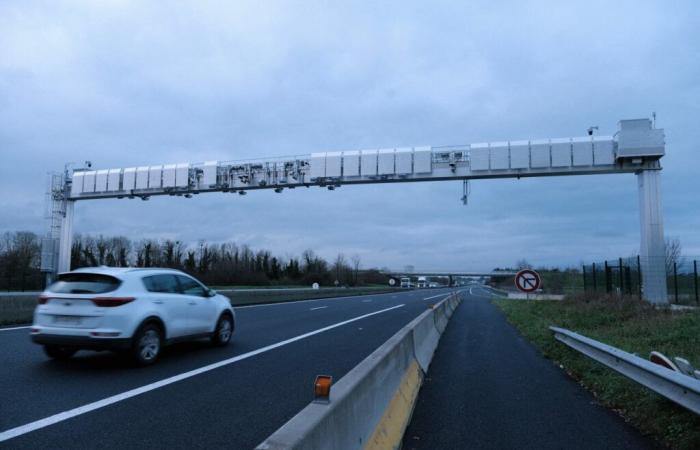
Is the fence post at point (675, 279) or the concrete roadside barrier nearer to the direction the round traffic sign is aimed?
the concrete roadside barrier

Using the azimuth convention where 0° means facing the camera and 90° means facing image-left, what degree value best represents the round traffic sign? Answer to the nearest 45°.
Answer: approximately 0°

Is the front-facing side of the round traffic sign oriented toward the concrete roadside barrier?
yes

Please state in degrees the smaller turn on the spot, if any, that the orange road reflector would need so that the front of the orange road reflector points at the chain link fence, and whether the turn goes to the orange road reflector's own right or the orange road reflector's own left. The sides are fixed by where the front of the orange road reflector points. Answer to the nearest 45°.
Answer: approximately 135° to the orange road reflector's own left

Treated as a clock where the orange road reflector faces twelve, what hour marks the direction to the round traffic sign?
The round traffic sign is roughly at 7 o'clock from the orange road reflector.

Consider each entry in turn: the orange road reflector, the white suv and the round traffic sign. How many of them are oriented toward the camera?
2

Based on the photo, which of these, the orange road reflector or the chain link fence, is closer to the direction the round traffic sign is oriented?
the orange road reflector

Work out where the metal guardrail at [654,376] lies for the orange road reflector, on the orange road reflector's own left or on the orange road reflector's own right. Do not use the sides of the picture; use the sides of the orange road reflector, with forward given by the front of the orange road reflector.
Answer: on the orange road reflector's own left

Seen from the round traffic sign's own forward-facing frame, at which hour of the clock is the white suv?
The white suv is roughly at 1 o'clock from the round traffic sign.

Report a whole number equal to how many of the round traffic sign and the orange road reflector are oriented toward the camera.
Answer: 2

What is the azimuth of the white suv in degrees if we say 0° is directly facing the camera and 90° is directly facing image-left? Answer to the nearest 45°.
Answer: approximately 225°

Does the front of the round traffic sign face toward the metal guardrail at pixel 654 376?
yes
